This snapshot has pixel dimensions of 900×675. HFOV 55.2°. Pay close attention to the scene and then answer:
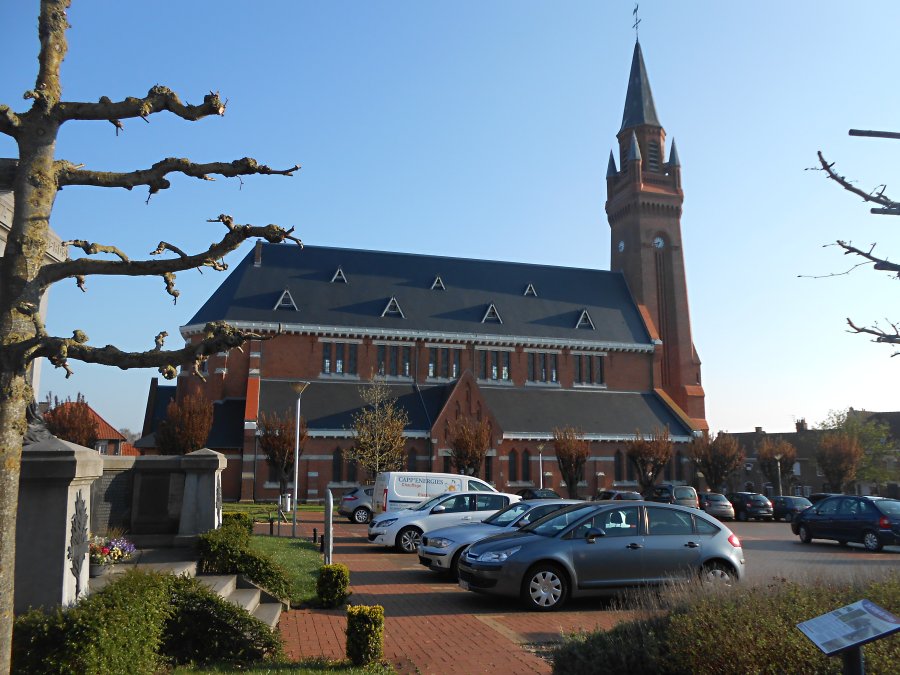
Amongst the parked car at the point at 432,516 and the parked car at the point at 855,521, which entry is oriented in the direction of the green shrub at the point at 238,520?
the parked car at the point at 432,516

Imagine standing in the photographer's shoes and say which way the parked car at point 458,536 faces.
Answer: facing the viewer and to the left of the viewer

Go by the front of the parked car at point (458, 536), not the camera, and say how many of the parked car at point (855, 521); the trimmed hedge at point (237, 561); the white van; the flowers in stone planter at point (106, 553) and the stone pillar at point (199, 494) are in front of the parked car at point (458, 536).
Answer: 3

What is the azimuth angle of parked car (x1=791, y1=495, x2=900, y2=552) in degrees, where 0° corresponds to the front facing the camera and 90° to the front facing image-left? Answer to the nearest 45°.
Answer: approximately 135°

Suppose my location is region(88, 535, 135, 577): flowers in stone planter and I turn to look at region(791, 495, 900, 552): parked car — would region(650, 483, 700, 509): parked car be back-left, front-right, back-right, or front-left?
front-left

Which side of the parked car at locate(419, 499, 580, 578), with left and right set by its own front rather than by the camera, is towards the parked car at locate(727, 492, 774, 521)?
back

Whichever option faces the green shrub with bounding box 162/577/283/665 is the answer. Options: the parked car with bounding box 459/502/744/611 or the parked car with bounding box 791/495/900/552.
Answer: the parked car with bounding box 459/502/744/611

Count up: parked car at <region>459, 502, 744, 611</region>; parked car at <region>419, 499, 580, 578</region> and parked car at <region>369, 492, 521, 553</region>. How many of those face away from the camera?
0

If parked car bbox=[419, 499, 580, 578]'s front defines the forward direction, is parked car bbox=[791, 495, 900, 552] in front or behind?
behind

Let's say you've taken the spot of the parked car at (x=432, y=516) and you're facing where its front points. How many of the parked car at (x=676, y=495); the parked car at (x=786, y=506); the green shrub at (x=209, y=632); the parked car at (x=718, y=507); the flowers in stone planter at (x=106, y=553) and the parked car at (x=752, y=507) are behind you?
4

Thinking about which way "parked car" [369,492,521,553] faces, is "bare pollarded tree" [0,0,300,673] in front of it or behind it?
in front
